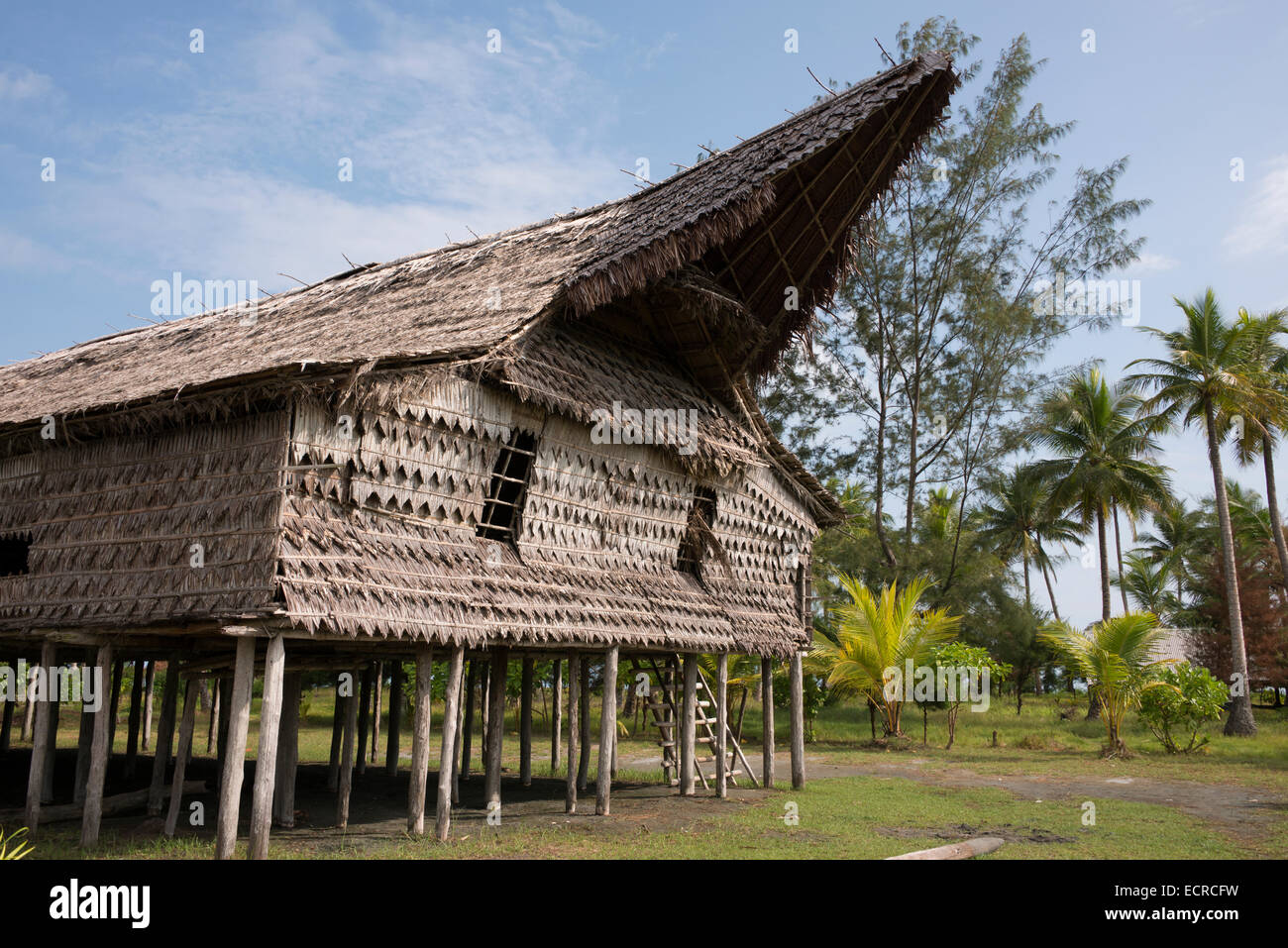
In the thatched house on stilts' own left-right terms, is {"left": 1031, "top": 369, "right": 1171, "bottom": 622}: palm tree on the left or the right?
on its left

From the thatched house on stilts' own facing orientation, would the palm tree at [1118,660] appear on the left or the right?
on its left

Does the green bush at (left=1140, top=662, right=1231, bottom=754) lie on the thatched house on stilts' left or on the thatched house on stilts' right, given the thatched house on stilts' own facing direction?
on its left

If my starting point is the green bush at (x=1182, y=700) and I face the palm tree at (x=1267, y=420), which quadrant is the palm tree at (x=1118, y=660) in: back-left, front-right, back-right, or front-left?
back-left

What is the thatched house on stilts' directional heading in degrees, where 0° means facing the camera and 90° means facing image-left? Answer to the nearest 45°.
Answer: approximately 315°
